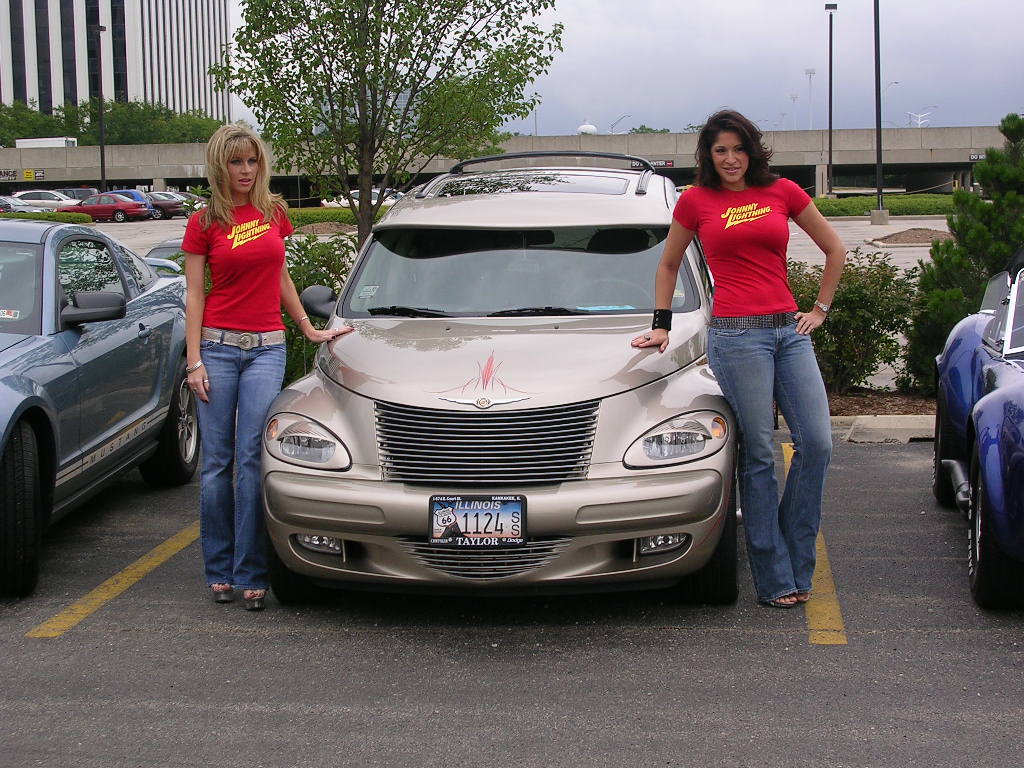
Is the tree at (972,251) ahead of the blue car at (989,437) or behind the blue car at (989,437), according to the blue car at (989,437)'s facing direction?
behind

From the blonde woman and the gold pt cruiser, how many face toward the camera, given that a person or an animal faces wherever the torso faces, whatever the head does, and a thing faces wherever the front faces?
2

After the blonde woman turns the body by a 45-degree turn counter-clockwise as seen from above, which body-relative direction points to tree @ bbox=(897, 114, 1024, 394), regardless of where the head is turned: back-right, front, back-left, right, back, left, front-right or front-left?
left

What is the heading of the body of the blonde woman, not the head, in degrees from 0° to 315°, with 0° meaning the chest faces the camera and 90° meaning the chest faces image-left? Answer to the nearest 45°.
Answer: approximately 0°

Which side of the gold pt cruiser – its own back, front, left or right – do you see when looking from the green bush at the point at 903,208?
back

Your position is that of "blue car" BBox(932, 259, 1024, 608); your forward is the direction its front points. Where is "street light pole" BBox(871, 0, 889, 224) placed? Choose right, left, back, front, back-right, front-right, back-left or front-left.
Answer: back-left

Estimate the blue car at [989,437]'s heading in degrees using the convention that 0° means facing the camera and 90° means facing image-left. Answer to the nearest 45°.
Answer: approximately 315°
